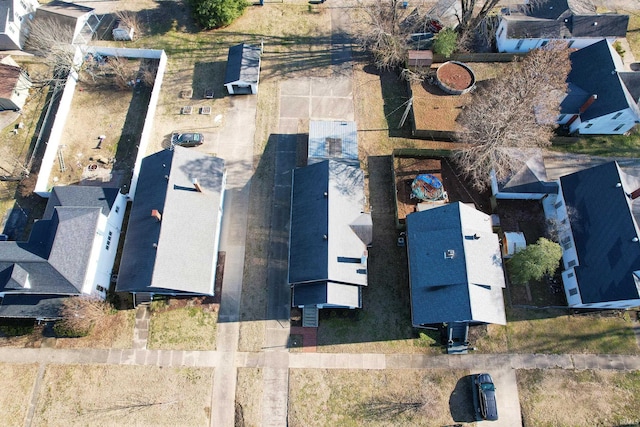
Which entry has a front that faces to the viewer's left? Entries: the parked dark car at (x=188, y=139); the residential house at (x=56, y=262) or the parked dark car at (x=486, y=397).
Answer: the parked dark car at (x=188, y=139)

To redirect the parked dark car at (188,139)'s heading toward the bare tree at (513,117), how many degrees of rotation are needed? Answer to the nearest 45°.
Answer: approximately 135° to its left

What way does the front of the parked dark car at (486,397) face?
away from the camera

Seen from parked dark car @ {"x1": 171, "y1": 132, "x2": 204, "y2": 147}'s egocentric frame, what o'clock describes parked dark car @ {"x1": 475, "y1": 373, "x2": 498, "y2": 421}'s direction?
parked dark car @ {"x1": 475, "y1": 373, "x2": 498, "y2": 421} is roughly at 7 o'clock from parked dark car @ {"x1": 171, "y1": 132, "x2": 204, "y2": 147}.

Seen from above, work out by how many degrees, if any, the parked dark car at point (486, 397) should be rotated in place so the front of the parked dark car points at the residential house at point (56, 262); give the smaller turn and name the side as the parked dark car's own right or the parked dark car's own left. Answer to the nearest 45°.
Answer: approximately 135° to the parked dark car's own left

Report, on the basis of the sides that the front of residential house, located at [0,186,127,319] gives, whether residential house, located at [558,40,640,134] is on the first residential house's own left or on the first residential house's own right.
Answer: on the first residential house's own left

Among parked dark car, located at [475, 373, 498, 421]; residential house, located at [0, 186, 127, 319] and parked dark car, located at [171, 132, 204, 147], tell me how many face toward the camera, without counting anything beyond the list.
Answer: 1

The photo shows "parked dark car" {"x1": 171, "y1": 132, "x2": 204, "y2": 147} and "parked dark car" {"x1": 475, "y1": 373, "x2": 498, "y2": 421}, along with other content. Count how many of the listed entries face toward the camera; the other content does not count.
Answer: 0

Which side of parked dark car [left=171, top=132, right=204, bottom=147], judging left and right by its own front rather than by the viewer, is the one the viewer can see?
left
